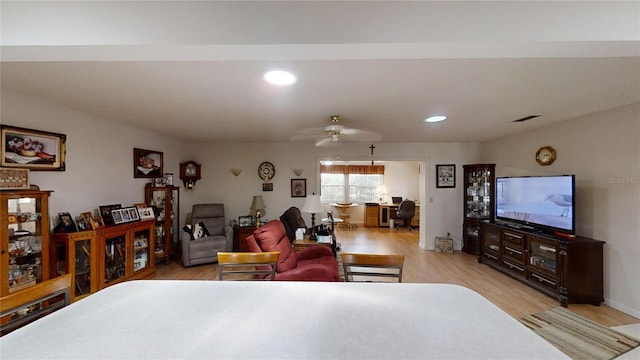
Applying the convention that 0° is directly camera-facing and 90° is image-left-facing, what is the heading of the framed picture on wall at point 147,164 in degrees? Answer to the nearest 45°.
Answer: approximately 315°

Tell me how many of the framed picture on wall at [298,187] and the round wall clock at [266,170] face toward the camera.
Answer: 2

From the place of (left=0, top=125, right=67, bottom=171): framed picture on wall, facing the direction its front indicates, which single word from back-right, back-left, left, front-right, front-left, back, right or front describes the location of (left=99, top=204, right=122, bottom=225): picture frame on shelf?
left

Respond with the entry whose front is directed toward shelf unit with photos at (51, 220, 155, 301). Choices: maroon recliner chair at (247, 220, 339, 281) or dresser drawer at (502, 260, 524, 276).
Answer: the dresser drawer

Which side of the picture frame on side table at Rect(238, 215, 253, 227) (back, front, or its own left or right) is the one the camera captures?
front

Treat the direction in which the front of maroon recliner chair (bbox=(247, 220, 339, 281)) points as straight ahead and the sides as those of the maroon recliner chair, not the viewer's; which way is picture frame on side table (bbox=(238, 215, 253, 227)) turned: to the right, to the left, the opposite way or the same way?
to the right

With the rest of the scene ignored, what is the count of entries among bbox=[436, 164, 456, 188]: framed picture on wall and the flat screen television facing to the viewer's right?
0

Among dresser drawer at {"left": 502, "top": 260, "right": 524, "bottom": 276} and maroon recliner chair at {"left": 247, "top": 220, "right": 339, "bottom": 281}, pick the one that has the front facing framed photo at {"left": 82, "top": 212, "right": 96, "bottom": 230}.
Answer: the dresser drawer

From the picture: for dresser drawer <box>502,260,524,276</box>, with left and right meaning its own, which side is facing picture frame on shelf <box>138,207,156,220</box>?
front

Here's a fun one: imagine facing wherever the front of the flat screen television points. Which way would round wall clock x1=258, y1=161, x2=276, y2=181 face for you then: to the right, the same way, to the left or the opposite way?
to the left

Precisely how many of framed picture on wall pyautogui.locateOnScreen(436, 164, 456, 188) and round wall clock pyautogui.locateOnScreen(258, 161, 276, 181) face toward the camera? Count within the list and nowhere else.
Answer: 2

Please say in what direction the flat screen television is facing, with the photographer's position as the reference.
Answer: facing the viewer and to the left of the viewer

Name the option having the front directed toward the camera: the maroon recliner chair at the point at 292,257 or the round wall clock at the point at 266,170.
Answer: the round wall clock

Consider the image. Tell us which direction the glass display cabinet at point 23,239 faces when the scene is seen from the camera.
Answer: facing the viewer and to the right of the viewer

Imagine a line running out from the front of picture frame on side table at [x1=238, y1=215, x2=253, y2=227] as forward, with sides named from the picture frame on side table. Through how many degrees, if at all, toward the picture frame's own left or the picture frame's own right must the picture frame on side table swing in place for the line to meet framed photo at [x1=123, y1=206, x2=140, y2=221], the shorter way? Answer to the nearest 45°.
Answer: approximately 45° to the picture frame's own right

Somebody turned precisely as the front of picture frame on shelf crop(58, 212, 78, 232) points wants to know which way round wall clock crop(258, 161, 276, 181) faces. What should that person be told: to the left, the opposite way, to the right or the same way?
to the right

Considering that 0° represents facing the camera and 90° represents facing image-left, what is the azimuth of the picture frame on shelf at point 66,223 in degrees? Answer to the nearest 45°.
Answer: approximately 315°

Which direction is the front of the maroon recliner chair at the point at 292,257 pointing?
to the viewer's right
